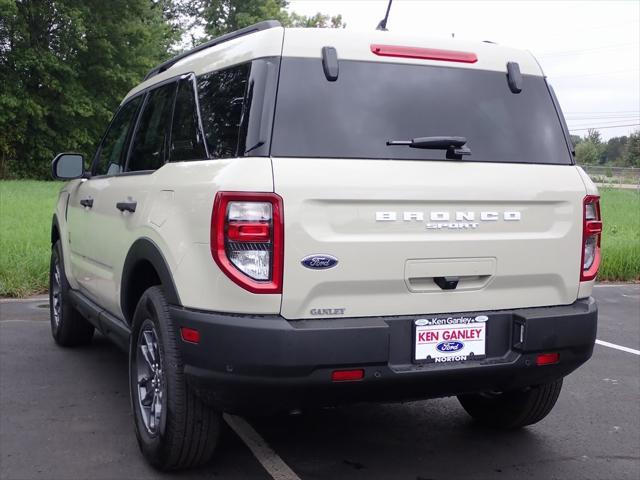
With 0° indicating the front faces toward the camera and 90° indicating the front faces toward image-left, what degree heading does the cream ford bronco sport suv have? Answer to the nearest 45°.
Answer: approximately 135°
